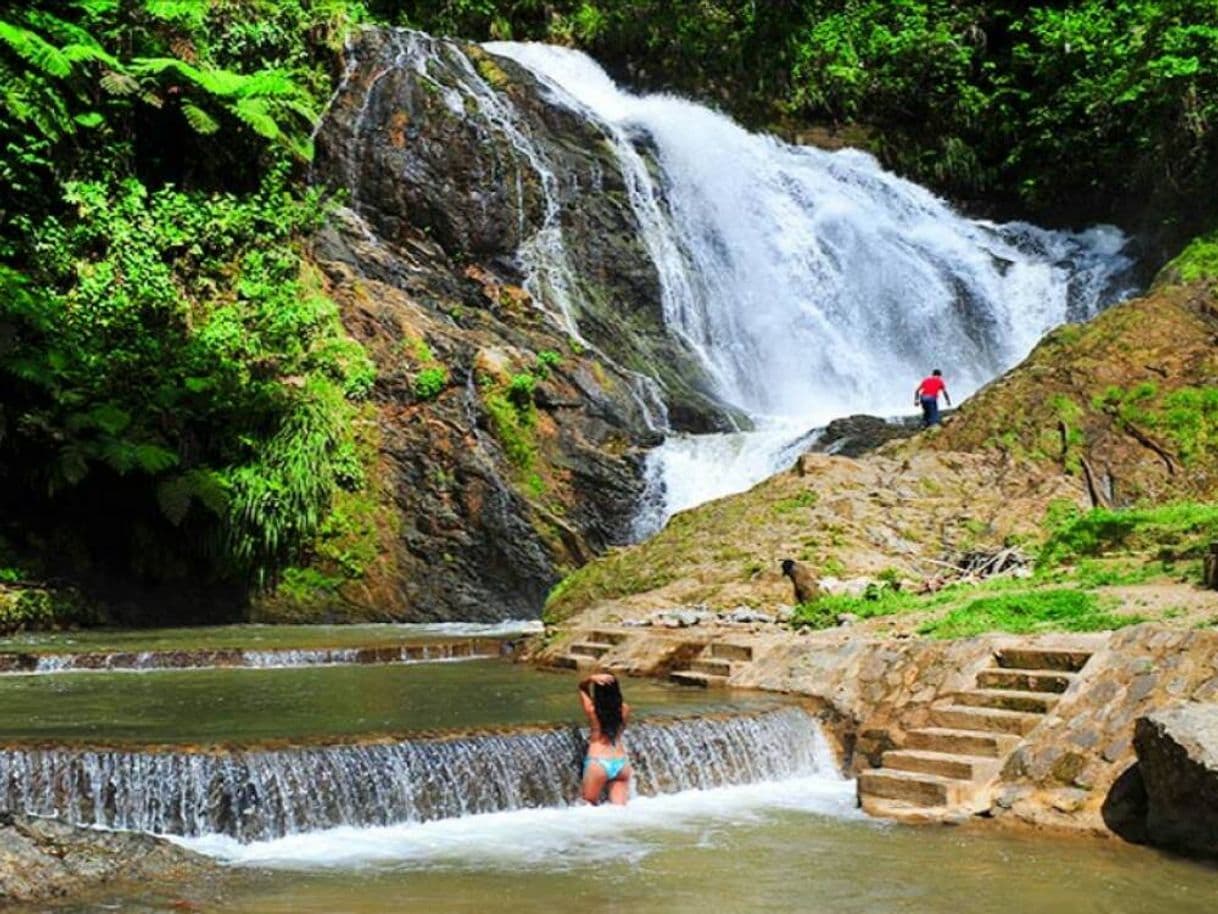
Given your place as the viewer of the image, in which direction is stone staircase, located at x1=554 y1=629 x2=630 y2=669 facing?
facing the viewer and to the left of the viewer

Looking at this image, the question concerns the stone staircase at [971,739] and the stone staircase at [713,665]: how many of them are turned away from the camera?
0

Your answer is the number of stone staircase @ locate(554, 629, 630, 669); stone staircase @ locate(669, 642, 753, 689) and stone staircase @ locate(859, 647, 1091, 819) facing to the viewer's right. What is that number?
0

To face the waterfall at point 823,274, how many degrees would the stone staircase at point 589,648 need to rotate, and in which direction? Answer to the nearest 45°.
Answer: approximately 135° to its right

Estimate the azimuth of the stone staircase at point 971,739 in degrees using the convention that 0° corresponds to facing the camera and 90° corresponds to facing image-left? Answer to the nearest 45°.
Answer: approximately 45°

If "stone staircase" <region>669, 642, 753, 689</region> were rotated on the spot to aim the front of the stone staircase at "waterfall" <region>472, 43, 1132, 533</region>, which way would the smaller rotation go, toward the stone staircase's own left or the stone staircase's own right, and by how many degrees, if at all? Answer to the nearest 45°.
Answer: approximately 135° to the stone staircase's own right

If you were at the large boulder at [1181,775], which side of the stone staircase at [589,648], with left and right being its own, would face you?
left

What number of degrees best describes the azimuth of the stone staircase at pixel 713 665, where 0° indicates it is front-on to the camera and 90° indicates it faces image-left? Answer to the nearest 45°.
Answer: approximately 45°

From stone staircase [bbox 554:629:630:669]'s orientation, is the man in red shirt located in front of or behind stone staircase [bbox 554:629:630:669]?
behind

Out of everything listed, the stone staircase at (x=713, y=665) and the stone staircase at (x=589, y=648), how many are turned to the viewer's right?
0

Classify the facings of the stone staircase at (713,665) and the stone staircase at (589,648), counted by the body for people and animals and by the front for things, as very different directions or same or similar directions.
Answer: same or similar directions

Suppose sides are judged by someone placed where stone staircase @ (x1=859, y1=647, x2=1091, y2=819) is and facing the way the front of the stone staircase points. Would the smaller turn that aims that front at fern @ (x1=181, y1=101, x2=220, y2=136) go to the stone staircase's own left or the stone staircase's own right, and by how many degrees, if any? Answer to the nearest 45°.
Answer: approximately 90° to the stone staircase's own right

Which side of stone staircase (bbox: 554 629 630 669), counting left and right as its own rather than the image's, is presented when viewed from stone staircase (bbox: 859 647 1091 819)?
left

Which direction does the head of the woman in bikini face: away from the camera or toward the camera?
away from the camera
